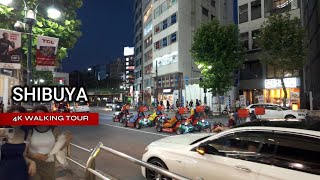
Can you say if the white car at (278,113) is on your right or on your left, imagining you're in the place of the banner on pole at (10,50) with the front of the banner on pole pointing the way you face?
on your left

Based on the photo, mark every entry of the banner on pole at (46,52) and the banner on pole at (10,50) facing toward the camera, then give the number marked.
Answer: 2

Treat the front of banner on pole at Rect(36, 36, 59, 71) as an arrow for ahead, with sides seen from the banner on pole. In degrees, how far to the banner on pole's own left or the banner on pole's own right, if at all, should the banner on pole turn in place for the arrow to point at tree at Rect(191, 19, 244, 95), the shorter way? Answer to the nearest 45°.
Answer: approximately 135° to the banner on pole's own left

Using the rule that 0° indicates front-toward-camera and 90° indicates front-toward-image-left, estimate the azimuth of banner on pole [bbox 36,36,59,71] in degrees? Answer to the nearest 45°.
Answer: approximately 0°

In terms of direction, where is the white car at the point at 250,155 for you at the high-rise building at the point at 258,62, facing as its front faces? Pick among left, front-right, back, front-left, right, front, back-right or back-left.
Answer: front-left

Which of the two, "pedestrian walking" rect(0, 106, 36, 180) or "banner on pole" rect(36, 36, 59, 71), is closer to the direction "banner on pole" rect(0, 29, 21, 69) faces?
the pedestrian walking

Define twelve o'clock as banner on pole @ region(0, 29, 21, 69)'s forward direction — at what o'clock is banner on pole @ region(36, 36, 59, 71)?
banner on pole @ region(36, 36, 59, 71) is roughly at 8 o'clock from banner on pole @ region(0, 29, 21, 69).

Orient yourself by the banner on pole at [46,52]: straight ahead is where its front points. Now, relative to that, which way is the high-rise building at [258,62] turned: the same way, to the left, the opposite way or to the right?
to the right

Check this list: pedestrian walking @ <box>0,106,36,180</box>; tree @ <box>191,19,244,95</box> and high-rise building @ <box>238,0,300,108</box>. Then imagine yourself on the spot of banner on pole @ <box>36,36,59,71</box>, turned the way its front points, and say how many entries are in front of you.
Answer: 1

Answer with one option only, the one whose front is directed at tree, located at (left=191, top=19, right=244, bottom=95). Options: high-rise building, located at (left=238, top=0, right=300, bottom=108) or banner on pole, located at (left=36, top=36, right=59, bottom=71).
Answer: the high-rise building

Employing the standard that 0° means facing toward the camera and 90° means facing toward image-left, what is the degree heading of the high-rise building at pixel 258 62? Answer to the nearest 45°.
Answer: approximately 45°

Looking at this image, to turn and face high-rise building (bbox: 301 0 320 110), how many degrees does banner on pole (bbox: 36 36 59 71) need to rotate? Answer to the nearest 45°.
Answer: approximately 135° to its left

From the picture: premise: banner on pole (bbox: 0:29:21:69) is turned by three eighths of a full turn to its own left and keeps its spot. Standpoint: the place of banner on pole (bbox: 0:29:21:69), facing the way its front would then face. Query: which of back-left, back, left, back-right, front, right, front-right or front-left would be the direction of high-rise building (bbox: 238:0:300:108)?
front

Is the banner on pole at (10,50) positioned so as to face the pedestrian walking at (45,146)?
yes
